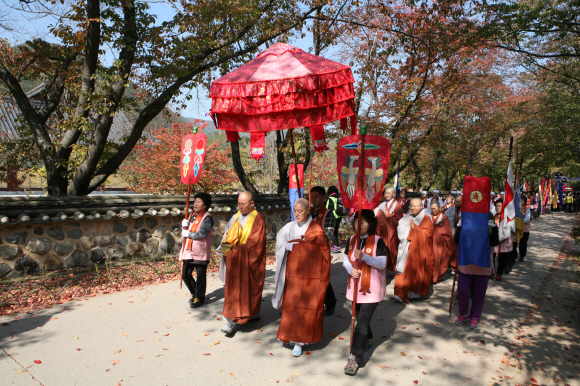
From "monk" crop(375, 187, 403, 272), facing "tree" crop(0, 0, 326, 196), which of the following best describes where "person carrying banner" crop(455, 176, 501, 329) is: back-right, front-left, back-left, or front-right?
back-left

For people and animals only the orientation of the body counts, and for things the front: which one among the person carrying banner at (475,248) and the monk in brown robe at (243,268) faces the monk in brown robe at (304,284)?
the person carrying banner

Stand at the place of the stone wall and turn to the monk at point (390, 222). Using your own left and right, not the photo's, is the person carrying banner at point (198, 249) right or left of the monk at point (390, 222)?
right

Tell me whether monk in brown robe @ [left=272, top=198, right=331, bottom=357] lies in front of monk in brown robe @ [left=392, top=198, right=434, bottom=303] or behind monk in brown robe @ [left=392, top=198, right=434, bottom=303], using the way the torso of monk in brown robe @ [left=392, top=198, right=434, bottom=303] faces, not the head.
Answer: in front

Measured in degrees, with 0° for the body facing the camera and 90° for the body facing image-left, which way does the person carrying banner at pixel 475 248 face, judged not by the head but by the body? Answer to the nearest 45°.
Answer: approximately 45°

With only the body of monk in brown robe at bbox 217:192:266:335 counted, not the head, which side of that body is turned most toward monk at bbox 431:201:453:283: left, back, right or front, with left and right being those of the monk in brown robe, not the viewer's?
back

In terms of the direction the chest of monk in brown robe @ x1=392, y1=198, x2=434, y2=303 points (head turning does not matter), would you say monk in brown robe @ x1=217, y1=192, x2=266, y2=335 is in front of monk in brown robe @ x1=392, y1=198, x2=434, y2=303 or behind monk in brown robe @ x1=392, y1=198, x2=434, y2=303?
in front

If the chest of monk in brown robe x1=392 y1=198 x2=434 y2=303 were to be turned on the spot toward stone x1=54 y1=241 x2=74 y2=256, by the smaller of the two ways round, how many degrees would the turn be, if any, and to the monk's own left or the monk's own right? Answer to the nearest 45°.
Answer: approximately 45° to the monk's own right

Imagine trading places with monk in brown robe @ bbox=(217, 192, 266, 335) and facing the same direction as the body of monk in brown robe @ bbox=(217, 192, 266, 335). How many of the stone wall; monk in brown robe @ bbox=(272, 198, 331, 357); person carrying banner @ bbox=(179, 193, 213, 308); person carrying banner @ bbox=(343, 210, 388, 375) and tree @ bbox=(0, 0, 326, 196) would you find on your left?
2

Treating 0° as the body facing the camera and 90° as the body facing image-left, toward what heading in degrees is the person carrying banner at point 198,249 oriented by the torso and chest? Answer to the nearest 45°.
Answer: approximately 45°
